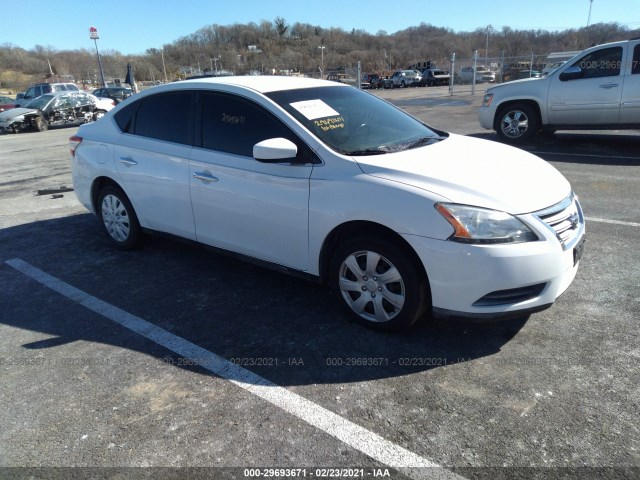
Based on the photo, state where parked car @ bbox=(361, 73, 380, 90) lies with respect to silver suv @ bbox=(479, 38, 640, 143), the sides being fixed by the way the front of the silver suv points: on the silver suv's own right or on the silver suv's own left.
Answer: on the silver suv's own right

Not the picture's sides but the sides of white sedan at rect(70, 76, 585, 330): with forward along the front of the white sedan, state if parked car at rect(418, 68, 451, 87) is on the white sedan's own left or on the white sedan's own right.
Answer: on the white sedan's own left

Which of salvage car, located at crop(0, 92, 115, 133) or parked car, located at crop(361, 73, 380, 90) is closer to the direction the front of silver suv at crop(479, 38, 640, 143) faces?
the salvage car

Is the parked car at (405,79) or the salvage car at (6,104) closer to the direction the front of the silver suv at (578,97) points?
the salvage car

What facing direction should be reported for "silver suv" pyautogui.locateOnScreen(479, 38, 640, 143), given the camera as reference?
facing to the left of the viewer

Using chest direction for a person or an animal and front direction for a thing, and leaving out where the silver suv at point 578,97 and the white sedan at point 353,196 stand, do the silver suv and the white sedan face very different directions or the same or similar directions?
very different directions

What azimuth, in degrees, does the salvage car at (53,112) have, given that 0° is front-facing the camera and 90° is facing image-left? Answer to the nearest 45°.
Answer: approximately 45°

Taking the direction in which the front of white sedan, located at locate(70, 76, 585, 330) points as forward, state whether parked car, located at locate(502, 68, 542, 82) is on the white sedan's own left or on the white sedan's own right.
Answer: on the white sedan's own left

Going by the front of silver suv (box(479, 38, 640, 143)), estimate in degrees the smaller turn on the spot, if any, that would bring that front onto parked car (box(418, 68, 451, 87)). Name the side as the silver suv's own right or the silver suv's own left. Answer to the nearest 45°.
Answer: approximately 90° to the silver suv's own right

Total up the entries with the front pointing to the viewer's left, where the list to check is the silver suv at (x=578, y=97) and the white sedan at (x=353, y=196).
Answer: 1
